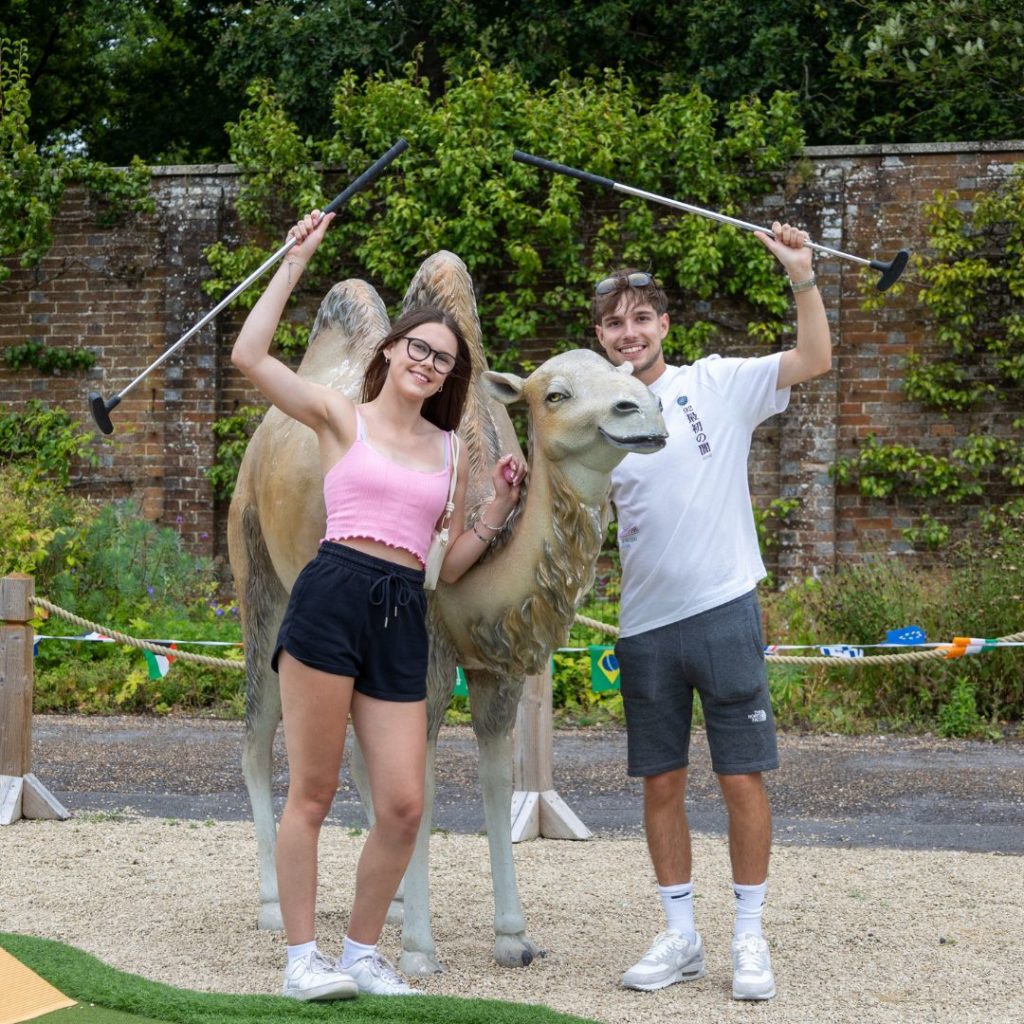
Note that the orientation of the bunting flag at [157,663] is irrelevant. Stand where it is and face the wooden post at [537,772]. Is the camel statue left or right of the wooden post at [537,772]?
right

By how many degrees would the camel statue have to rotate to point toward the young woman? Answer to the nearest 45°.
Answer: approximately 90° to its right

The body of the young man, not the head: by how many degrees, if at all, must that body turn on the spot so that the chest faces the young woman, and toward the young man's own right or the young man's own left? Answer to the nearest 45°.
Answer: approximately 45° to the young man's own right

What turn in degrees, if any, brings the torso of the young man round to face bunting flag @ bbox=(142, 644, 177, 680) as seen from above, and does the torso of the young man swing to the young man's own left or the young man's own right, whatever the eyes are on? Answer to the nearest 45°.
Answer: approximately 135° to the young man's own right

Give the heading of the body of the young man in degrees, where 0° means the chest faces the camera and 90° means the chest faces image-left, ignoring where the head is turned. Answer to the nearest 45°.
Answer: approximately 0°

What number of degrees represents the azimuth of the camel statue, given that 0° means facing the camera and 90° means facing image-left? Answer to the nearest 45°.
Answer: approximately 315°

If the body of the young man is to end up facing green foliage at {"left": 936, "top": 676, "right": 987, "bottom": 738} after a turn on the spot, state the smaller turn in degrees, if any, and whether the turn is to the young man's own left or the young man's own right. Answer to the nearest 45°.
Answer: approximately 180°

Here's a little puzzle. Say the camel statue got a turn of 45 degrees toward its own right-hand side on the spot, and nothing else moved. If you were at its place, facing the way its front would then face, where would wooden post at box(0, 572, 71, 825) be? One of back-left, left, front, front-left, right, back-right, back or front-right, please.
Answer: back-right

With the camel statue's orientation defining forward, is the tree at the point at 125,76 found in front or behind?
behind

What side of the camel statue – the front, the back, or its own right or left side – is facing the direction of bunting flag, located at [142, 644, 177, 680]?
back

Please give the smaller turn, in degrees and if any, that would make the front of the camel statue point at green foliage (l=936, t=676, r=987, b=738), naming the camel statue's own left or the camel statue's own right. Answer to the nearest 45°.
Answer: approximately 90° to the camel statue's own left
